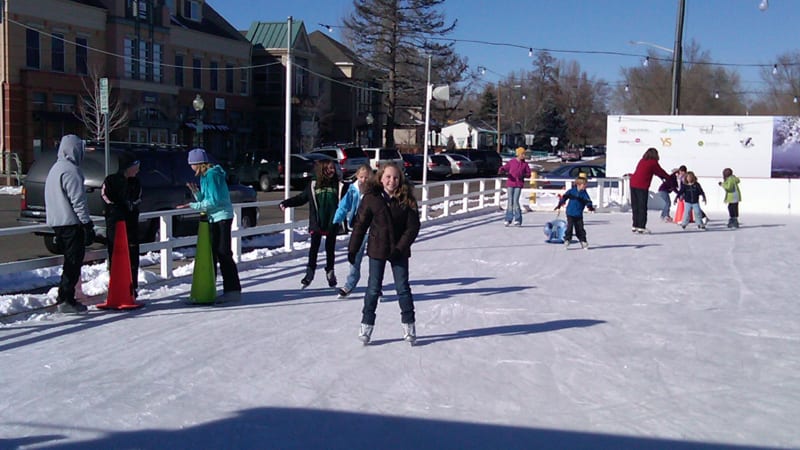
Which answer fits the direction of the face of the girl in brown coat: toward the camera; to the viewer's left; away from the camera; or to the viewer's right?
toward the camera

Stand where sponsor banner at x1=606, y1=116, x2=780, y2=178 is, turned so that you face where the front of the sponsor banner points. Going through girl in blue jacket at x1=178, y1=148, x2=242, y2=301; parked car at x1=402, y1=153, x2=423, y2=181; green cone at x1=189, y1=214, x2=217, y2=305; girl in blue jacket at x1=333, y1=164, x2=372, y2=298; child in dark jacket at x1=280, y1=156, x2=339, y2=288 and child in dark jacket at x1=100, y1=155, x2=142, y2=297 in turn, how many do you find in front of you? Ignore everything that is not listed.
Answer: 5

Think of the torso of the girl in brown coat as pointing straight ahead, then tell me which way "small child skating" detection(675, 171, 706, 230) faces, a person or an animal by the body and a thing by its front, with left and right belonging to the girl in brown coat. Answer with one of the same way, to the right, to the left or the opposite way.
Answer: the same way

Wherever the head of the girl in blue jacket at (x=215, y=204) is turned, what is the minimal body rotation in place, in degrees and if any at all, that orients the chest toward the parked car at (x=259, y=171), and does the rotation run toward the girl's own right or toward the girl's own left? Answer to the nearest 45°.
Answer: approximately 90° to the girl's own right

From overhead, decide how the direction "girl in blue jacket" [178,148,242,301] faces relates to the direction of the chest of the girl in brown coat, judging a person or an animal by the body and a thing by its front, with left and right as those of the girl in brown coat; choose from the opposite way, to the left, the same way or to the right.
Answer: to the right

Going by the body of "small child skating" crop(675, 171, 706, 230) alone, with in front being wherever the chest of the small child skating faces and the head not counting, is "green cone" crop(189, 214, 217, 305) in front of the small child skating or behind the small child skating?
in front

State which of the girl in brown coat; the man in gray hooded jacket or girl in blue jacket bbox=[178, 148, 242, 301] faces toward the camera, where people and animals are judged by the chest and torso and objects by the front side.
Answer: the girl in brown coat

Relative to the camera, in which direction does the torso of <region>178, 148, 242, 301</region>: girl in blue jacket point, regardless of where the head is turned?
to the viewer's left

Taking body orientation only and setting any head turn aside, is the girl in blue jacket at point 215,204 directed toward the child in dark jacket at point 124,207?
yes

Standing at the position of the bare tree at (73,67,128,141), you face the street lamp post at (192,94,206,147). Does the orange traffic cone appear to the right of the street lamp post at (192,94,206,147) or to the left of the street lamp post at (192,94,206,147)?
right

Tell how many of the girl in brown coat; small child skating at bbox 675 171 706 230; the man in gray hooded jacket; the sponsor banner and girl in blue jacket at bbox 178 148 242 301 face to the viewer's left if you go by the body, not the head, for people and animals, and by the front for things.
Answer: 1

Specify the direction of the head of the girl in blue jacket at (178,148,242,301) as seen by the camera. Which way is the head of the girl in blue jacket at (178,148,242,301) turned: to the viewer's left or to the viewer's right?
to the viewer's left

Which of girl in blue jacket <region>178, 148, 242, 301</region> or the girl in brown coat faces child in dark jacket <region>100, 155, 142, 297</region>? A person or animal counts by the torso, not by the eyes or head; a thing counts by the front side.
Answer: the girl in blue jacket

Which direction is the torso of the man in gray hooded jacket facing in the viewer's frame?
to the viewer's right

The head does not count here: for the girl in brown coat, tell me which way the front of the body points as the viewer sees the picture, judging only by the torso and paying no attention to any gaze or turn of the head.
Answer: toward the camera

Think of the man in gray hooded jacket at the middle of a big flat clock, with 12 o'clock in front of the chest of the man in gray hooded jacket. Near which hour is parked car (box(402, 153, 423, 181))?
The parked car is roughly at 10 o'clock from the man in gray hooded jacket.

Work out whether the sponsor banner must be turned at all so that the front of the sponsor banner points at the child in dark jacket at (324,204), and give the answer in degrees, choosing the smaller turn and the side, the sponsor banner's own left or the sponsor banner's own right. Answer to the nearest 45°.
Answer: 0° — it already faces them
